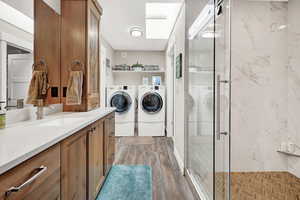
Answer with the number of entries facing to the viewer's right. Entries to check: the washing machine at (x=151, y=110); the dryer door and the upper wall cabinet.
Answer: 1

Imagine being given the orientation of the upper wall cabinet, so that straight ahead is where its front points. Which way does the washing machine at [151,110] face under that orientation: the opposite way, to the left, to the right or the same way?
to the right

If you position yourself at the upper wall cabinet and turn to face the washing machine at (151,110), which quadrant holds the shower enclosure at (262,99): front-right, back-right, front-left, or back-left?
front-right

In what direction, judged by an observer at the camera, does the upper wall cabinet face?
facing to the right of the viewer

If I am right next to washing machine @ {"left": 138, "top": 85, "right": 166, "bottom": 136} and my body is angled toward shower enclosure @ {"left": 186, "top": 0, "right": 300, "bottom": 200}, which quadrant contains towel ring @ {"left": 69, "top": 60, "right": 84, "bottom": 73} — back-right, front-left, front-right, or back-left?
front-right

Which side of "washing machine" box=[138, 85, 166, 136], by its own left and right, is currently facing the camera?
front

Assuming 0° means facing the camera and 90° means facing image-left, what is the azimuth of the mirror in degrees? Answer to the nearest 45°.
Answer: approximately 315°
